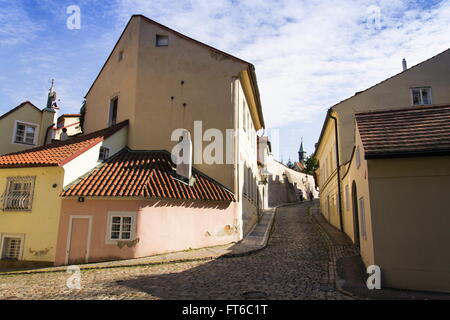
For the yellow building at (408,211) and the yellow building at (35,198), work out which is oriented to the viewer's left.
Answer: the yellow building at (408,211)

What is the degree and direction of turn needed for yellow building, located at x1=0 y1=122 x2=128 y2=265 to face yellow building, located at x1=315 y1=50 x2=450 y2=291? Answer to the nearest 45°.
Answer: approximately 45° to its left

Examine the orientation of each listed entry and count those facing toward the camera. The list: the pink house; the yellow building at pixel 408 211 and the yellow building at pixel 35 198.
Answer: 2

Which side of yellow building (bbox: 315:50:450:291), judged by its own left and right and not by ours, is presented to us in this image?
left

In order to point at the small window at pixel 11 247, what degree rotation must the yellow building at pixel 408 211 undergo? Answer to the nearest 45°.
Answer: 0° — it already faces it

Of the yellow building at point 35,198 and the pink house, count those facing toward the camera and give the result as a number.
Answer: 2

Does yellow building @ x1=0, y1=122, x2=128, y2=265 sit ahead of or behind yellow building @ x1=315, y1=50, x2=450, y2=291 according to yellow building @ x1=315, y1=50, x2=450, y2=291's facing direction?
ahead

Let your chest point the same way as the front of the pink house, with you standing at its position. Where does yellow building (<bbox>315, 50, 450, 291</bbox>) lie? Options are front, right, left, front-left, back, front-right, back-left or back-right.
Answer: front-left

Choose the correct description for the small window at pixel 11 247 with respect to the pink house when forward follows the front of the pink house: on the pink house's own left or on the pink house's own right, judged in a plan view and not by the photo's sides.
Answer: on the pink house's own right

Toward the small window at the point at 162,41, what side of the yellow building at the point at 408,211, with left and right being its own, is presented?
front

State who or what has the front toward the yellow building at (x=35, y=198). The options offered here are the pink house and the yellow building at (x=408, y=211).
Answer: the yellow building at (x=408, y=211)

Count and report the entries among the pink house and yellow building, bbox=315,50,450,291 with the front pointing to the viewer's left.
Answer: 1

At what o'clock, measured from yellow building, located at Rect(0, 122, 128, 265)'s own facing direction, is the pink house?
The pink house is roughly at 10 o'clock from the yellow building.
